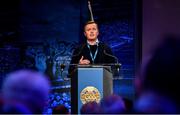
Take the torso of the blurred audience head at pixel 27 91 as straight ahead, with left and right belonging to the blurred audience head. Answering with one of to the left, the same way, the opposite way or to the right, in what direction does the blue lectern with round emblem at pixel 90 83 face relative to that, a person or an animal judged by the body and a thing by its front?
the opposite way

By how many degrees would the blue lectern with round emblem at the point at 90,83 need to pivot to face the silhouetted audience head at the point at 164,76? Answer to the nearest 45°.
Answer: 0° — it already faces them

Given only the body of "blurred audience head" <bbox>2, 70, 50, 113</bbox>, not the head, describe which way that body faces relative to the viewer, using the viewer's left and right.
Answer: facing away from the viewer

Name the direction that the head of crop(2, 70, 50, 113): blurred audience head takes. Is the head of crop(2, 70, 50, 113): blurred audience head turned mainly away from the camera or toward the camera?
away from the camera

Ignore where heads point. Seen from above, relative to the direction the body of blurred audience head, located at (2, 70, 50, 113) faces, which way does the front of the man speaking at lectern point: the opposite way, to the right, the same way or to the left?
the opposite way

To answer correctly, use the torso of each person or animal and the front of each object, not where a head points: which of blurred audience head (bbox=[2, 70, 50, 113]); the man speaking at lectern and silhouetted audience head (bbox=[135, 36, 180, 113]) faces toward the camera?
the man speaking at lectern

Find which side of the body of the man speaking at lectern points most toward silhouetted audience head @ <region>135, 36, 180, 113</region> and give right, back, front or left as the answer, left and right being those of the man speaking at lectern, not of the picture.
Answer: front

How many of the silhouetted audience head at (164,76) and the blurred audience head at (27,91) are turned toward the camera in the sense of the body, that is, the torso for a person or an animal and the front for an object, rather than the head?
0

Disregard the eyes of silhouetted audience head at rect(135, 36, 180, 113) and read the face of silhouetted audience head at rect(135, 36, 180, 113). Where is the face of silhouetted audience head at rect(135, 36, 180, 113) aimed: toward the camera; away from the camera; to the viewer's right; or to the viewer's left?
away from the camera

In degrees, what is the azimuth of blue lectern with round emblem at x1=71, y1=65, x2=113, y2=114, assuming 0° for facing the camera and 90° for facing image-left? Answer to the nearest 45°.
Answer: approximately 0°

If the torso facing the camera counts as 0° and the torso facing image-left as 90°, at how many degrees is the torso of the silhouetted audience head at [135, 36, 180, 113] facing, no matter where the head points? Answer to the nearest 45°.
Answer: approximately 180°
